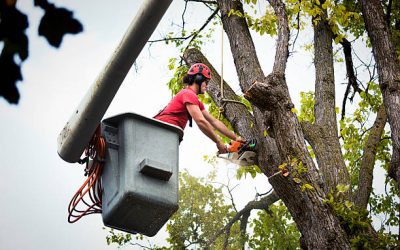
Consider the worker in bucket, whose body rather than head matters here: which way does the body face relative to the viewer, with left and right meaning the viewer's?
facing to the right of the viewer

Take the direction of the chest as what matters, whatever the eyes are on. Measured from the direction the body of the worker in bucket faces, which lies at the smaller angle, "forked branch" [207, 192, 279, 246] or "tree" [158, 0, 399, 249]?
the tree

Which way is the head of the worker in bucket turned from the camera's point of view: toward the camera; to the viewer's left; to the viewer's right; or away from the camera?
to the viewer's right

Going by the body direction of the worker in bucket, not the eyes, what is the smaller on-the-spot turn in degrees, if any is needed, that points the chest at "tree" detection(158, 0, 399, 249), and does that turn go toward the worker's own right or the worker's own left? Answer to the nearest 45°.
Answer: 0° — they already face it
